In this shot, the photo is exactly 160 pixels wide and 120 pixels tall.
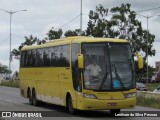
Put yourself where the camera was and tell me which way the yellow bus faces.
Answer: facing the viewer and to the right of the viewer
